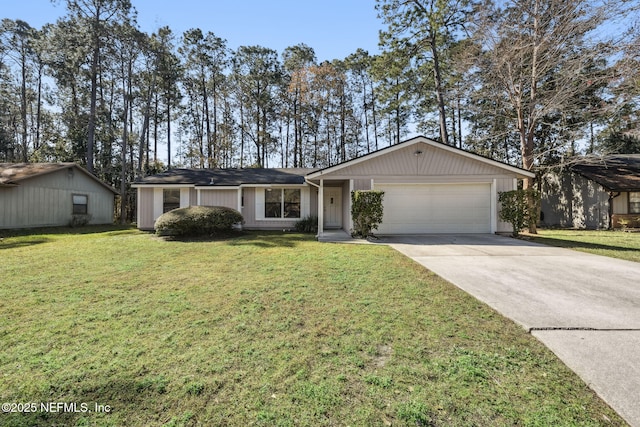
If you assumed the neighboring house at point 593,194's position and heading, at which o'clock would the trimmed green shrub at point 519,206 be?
The trimmed green shrub is roughly at 2 o'clock from the neighboring house.

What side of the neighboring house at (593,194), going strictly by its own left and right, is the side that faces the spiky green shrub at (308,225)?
right

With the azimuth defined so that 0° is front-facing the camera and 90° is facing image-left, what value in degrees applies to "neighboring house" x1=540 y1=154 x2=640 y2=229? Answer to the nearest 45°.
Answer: approximately 315°

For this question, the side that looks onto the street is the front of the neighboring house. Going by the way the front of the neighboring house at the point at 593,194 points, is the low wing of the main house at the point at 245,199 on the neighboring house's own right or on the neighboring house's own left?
on the neighboring house's own right

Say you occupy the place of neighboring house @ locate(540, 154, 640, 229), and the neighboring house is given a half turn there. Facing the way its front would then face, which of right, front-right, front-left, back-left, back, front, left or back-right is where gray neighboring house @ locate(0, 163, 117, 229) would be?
left

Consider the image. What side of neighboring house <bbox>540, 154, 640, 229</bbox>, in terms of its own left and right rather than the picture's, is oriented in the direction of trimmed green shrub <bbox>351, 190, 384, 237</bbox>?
right
